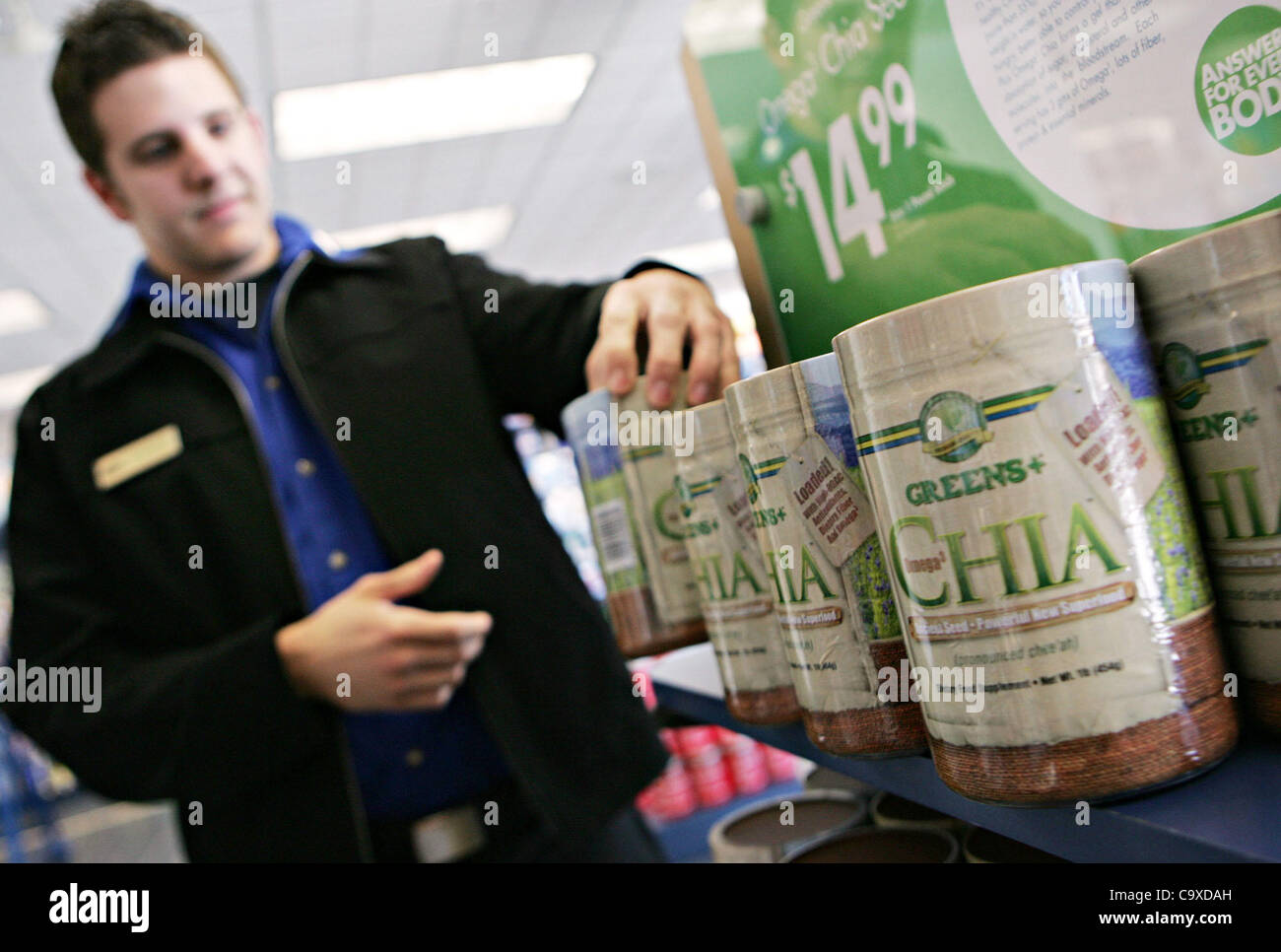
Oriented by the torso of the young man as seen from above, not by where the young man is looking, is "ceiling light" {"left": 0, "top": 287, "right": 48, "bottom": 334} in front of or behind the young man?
behind

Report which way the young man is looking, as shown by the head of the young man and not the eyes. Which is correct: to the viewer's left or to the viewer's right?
to the viewer's right

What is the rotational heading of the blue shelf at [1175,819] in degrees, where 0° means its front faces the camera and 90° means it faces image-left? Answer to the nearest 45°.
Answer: approximately 45°

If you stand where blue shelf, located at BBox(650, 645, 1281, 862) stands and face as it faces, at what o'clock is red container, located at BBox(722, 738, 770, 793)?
The red container is roughly at 4 o'clock from the blue shelf.

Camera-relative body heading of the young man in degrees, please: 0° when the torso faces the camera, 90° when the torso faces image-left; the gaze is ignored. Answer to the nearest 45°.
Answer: approximately 0°

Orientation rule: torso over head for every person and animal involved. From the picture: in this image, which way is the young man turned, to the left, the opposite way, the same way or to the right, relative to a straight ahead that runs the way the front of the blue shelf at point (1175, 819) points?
to the left
